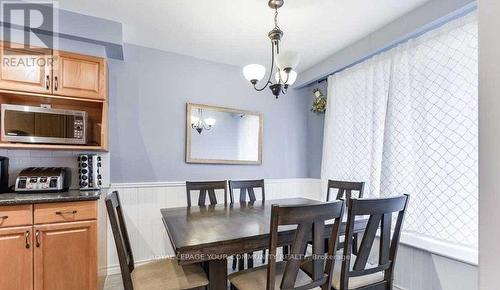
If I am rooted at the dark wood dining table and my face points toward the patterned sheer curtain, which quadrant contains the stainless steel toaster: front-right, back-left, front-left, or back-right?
back-left

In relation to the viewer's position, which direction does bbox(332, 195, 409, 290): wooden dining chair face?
facing away from the viewer and to the left of the viewer

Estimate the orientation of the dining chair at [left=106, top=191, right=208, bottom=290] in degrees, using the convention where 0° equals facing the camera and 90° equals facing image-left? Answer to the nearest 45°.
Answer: approximately 270°

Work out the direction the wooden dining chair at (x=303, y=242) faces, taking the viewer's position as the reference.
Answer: facing away from the viewer and to the left of the viewer

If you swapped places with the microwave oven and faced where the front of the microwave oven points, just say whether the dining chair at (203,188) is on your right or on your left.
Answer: on your left

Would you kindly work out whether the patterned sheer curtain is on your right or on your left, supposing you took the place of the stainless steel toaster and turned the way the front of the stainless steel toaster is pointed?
on your left

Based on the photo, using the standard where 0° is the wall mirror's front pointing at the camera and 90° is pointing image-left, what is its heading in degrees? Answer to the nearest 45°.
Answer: approximately 315°

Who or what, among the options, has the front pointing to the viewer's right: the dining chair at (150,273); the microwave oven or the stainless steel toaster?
the dining chair
